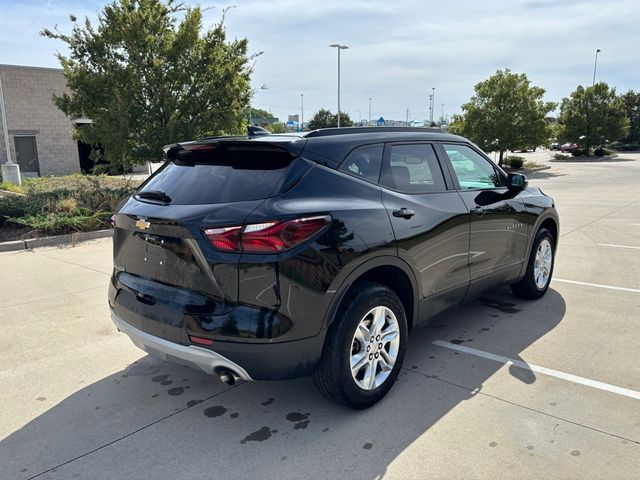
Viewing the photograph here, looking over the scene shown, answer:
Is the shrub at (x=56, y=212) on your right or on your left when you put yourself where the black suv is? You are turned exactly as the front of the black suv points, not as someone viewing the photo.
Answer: on your left

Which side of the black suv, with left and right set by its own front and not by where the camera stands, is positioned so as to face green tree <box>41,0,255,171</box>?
left

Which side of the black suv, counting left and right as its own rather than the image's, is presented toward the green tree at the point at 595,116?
front

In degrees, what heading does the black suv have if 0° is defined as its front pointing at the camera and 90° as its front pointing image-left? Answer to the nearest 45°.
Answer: approximately 225°

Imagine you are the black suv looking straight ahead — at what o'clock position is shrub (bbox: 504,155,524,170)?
The shrub is roughly at 11 o'clock from the black suv.

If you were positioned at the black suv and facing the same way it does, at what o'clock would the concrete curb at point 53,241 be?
The concrete curb is roughly at 9 o'clock from the black suv.

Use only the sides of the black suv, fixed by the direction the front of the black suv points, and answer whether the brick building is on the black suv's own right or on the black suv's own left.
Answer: on the black suv's own left

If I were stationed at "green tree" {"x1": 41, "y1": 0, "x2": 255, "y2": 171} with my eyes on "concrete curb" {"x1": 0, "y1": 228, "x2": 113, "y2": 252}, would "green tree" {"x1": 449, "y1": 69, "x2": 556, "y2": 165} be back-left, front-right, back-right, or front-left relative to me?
back-left

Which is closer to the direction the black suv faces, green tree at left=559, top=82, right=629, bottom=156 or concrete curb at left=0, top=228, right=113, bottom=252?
the green tree

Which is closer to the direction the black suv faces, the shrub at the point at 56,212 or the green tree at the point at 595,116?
the green tree

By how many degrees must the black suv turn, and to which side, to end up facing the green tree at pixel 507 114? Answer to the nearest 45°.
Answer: approximately 45° to its left
